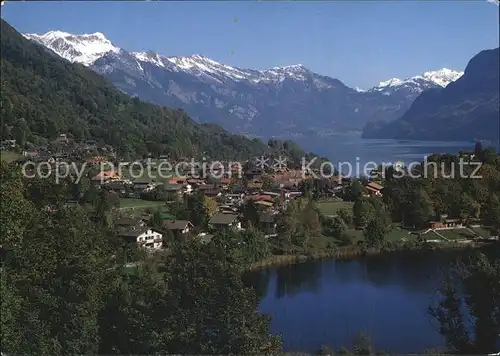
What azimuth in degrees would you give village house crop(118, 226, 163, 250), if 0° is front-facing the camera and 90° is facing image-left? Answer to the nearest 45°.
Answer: approximately 315°

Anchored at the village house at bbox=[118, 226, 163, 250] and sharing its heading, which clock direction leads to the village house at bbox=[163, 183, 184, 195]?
the village house at bbox=[163, 183, 184, 195] is roughly at 8 o'clock from the village house at bbox=[118, 226, 163, 250].

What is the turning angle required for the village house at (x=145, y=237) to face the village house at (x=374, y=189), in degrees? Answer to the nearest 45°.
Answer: approximately 90° to its left

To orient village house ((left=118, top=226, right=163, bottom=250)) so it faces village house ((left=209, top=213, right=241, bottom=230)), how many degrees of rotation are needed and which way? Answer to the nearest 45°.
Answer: approximately 90° to its left

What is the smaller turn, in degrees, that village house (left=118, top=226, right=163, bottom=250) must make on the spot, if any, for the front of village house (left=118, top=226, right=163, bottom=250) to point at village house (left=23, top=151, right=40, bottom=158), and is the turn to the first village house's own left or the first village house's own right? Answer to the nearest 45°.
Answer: approximately 180°

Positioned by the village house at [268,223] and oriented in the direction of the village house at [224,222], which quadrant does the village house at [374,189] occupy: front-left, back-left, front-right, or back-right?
back-right

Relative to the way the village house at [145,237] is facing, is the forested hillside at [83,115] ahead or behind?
behind
